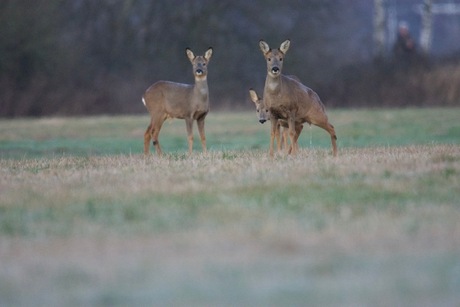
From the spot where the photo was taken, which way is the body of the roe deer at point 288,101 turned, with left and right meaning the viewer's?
facing the viewer and to the left of the viewer

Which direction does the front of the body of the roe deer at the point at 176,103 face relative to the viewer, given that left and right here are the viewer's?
facing to the right of the viewer

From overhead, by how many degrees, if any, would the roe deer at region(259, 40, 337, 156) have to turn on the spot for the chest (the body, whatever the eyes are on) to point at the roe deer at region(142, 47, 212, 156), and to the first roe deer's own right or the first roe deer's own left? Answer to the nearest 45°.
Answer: approximately 90° to the first roe deer's own right

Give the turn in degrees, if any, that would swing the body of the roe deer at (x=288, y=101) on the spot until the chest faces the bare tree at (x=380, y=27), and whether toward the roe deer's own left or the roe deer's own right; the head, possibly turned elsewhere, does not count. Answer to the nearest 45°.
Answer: approximately 135° to the roe deer's own right

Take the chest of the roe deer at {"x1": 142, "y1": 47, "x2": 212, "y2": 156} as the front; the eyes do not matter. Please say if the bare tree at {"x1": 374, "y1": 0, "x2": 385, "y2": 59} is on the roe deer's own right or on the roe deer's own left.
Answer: on the roe deer's own left

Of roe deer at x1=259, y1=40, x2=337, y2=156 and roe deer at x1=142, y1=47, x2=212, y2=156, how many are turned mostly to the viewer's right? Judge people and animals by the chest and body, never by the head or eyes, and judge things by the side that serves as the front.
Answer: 1
